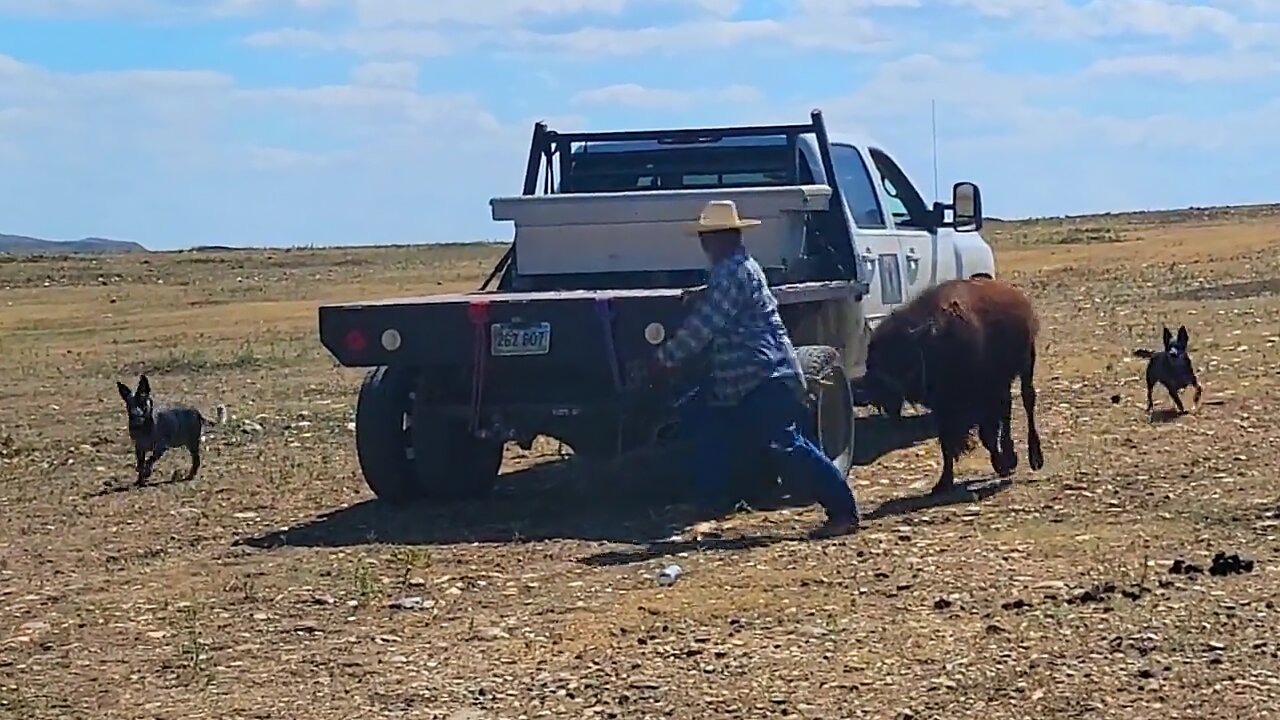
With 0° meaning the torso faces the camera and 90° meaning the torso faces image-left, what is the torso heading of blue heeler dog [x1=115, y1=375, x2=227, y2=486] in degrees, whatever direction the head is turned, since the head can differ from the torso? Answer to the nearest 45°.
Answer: approximately 45°

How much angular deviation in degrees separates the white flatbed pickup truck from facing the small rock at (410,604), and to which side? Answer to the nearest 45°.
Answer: approximately 135° to its right

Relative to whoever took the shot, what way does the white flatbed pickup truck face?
facing away from the viewer and to the right of the viewer

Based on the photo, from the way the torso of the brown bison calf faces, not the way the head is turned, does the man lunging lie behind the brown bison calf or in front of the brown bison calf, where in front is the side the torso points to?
in front

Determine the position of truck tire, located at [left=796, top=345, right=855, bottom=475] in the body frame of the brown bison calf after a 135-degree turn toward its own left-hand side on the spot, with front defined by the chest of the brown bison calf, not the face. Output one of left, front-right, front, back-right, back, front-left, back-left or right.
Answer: back

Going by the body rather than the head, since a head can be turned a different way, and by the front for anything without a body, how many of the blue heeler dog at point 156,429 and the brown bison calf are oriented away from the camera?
0

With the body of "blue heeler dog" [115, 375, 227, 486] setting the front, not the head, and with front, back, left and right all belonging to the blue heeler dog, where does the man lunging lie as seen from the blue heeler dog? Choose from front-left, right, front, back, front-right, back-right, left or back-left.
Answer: left

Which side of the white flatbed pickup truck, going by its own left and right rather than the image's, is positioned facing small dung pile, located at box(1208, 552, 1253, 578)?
right

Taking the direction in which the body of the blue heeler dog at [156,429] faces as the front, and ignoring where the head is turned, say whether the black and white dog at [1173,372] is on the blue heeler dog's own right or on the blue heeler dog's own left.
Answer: on the blue heeler dog's own left

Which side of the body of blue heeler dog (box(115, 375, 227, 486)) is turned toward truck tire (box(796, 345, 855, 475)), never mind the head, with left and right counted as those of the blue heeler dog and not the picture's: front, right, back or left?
left
